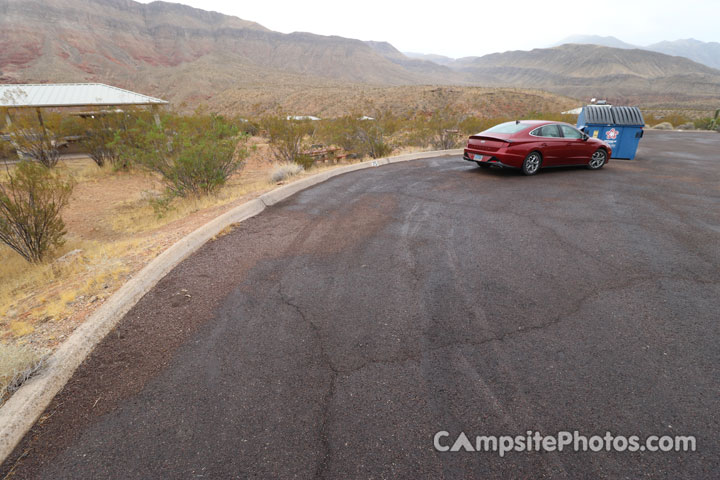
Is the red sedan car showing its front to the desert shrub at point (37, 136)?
no

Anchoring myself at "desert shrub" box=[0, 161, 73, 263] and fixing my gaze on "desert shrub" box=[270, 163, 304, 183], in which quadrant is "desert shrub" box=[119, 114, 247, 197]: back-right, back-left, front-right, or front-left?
front-left

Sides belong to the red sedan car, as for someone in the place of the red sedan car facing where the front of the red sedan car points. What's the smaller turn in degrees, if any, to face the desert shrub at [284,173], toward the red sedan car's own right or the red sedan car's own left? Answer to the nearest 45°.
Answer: approximately 135° to the red sedan car's own left

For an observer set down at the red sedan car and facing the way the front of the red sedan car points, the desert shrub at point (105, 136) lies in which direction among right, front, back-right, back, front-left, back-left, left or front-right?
back-left

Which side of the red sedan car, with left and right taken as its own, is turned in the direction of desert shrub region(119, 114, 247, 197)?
back

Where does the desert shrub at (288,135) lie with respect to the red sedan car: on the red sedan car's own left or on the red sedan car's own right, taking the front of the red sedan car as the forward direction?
on the red sedan car's own left

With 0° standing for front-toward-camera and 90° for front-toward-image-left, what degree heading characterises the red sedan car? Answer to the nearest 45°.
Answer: approximately 225°

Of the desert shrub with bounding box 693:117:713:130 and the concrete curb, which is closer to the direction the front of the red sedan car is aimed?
the desert shrub

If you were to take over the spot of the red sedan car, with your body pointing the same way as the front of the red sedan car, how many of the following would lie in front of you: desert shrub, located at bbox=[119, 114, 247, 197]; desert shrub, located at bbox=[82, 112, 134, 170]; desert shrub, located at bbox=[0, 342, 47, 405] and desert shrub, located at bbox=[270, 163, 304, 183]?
0

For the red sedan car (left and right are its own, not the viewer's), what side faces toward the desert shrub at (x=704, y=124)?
front

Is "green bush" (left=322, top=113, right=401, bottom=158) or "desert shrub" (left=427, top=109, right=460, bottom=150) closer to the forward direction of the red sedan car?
the desert shrub

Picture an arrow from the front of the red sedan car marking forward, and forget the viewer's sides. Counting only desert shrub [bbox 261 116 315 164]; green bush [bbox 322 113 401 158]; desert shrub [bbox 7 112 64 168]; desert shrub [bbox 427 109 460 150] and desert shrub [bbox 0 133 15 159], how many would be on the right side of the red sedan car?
0

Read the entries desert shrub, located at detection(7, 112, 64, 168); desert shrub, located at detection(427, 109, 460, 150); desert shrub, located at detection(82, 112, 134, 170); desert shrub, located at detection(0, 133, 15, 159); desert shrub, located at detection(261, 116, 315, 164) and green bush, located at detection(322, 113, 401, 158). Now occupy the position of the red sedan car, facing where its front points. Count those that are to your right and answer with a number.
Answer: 0

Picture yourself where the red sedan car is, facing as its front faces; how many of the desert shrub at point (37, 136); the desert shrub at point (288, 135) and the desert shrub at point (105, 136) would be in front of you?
0

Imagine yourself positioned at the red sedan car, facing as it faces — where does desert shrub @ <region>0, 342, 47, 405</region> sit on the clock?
The desert shrub is roughly at 5 o'clock from the red sedan car.
